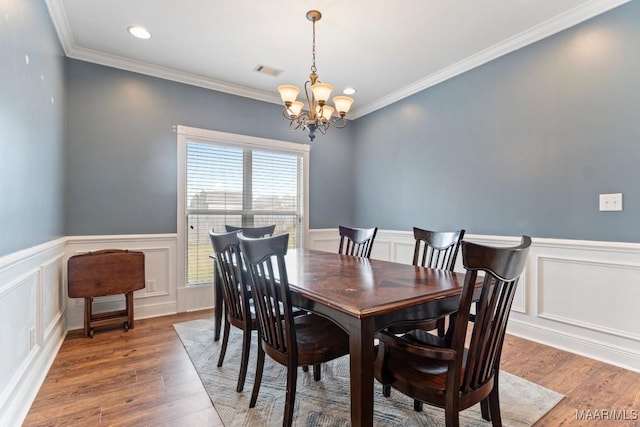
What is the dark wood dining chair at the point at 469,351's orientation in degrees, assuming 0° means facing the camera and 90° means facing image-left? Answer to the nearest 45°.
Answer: approximately 135°

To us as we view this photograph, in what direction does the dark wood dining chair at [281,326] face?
facing away from the viewer and to the right of the viewer

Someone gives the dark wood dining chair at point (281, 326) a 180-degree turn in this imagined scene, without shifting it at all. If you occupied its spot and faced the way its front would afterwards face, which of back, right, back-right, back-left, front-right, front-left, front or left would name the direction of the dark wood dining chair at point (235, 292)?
right

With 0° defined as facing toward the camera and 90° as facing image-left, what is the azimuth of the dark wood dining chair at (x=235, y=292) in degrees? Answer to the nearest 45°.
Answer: approximately 225°
